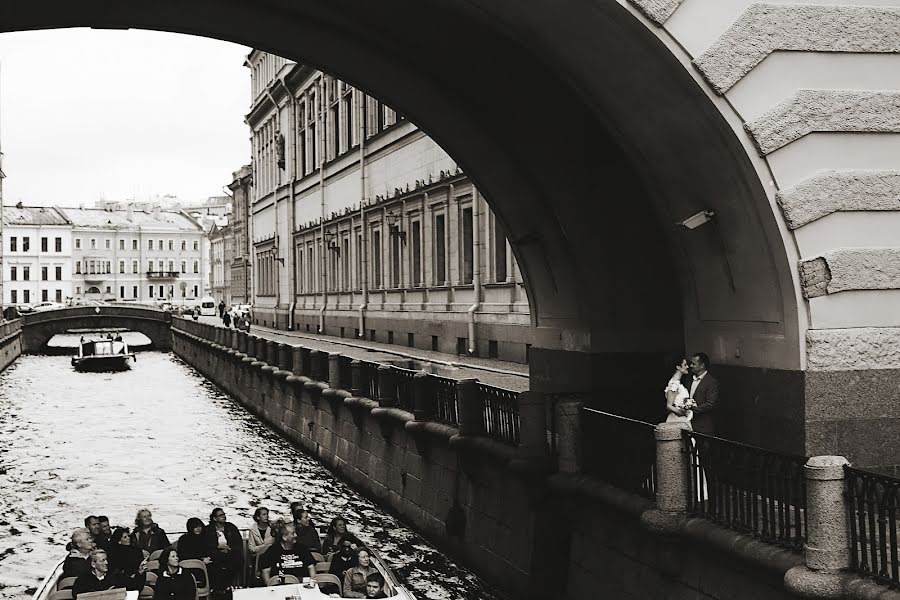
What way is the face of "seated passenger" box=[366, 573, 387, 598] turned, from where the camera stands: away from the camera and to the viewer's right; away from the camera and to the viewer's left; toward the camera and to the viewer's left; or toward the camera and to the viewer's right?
toward the camera and to the viewer's left

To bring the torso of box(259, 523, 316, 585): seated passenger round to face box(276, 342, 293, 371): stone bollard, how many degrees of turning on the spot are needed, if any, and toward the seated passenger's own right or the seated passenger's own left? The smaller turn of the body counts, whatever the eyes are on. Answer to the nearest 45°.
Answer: approximately 180°

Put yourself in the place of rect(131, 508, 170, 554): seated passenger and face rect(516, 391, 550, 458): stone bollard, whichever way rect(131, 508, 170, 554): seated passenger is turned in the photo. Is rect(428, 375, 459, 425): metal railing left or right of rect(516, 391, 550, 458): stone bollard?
left

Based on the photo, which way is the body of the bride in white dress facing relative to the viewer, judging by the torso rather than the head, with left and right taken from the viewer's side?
facing to the right of the viewer

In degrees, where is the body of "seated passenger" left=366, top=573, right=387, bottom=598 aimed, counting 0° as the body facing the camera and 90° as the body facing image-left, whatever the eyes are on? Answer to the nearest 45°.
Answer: approximately 45°

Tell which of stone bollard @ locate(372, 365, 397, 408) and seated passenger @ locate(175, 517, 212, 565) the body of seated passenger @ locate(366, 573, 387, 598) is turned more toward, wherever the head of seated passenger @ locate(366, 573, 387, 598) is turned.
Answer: the seated passenger

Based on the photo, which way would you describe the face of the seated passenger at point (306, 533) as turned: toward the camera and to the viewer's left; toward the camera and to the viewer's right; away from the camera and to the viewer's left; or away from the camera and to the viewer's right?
toward the camera and to the viewer's right
